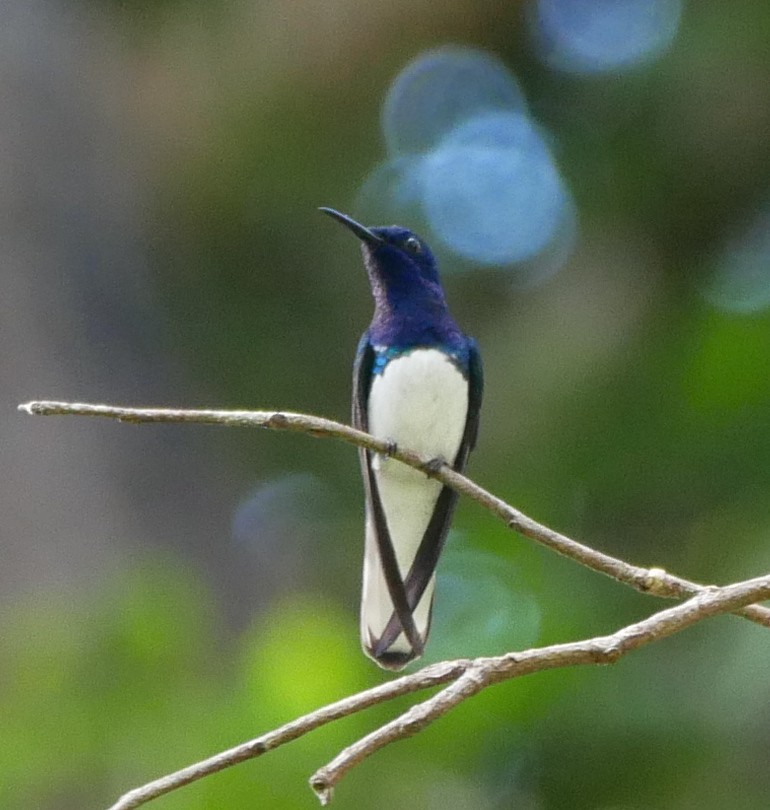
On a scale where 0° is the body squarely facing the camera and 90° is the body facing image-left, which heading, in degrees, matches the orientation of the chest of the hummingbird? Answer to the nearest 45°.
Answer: approximately 0°
